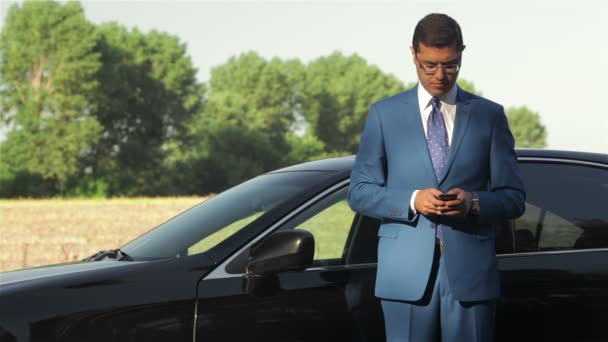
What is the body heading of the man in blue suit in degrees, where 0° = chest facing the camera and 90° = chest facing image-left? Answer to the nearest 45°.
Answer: approximately 0°

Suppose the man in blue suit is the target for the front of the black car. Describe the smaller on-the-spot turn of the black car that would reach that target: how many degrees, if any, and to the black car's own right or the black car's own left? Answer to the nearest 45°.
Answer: approximately 135° to the black car's own left

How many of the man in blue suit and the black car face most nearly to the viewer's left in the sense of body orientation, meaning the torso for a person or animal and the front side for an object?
1

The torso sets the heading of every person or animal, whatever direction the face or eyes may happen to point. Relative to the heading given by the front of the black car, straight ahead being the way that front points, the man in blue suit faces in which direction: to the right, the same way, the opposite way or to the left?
to the left

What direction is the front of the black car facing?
to the viewer's left
